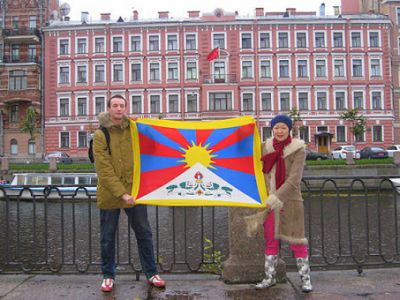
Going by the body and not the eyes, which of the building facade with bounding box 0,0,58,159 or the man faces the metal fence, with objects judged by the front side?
the building facade

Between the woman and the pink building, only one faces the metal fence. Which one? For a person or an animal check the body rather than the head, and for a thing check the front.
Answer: the pink building

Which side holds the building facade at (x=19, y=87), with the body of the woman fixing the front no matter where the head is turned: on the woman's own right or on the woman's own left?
on the woman's own right

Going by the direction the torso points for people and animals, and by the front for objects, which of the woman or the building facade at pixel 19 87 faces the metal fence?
the building facade

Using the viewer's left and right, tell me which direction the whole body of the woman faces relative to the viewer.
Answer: facing the viewer and to the left of the viewer

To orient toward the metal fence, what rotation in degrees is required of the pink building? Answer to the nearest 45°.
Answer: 0° — it already faces it

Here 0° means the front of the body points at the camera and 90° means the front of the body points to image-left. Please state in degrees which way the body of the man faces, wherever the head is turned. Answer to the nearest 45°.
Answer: approximately 315°

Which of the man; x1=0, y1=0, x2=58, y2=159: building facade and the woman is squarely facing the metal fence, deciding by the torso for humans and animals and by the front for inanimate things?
the building facade

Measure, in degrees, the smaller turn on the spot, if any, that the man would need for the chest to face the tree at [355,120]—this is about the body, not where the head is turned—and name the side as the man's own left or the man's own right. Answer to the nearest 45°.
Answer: approximately 90° to the man's own left

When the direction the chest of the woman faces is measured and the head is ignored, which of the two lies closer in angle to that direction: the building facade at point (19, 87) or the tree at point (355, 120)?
the building facade

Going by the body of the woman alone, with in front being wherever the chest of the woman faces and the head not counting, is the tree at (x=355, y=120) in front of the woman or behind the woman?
behind

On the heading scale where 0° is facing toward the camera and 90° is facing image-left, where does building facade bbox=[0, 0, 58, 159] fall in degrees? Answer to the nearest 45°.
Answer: approximately 0°

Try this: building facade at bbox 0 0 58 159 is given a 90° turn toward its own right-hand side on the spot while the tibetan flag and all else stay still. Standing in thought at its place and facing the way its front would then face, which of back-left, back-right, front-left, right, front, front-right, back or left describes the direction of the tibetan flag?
left
